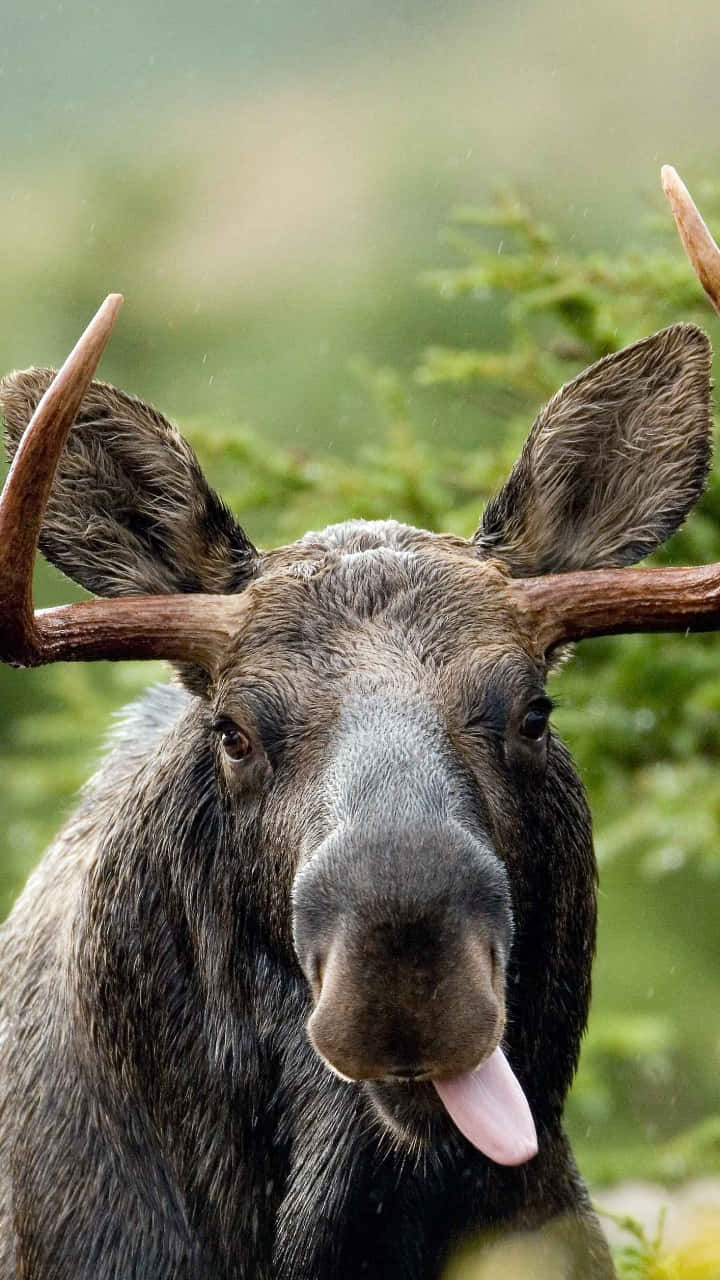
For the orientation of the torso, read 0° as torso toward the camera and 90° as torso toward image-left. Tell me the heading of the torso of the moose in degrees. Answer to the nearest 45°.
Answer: approximately 0°
